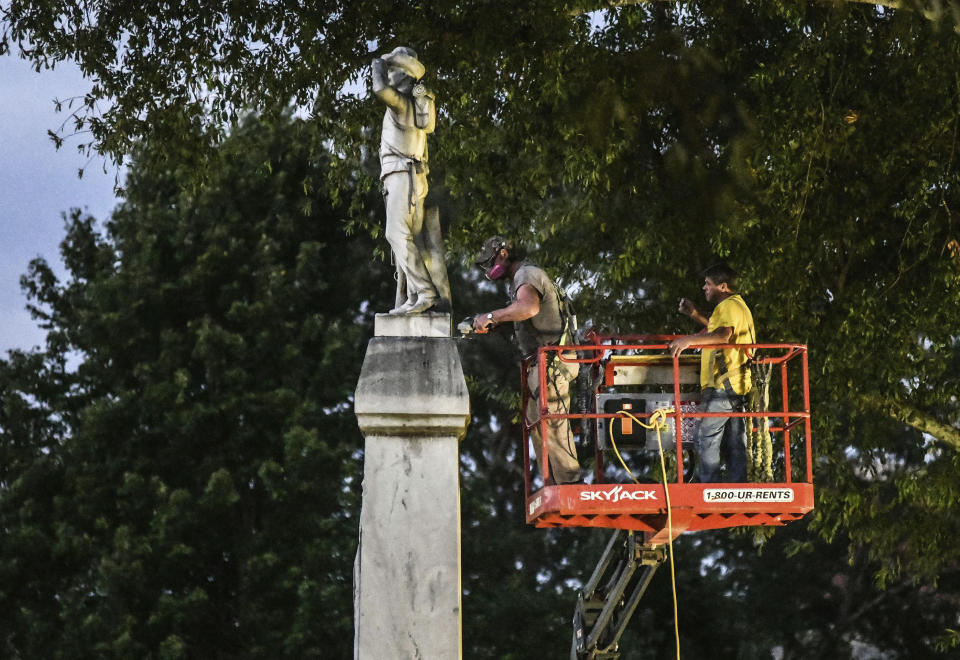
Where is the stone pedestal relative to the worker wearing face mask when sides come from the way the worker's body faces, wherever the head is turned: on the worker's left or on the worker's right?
on the worker's left

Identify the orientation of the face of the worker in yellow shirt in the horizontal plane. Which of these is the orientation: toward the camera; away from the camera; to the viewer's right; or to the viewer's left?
to the viewer's left

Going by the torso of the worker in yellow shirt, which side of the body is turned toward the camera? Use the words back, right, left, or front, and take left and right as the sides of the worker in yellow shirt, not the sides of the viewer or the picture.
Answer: left

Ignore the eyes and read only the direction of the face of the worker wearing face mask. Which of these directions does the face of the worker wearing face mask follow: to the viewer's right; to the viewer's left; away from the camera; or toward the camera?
to the viewer's left

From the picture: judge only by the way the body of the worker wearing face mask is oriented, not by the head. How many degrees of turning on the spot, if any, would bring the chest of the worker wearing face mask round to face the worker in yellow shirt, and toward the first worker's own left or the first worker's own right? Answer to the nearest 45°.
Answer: approximately 180°

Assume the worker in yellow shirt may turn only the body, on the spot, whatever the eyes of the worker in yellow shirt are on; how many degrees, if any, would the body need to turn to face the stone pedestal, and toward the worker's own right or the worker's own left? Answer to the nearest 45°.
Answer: approximately 45° to the worker's own left

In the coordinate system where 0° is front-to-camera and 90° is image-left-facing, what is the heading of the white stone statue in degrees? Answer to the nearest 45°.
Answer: approximately 45°

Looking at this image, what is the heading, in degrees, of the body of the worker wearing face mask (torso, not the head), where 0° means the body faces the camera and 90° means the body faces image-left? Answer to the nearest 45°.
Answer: approximately 90°
